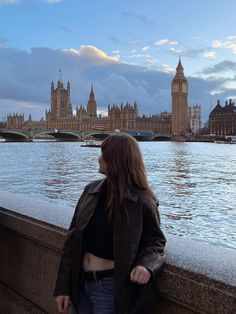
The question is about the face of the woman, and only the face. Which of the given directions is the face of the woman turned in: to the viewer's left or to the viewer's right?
to the viewer's left

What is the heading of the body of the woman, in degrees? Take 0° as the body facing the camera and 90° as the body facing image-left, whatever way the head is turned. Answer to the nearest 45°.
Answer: approximately 45°
